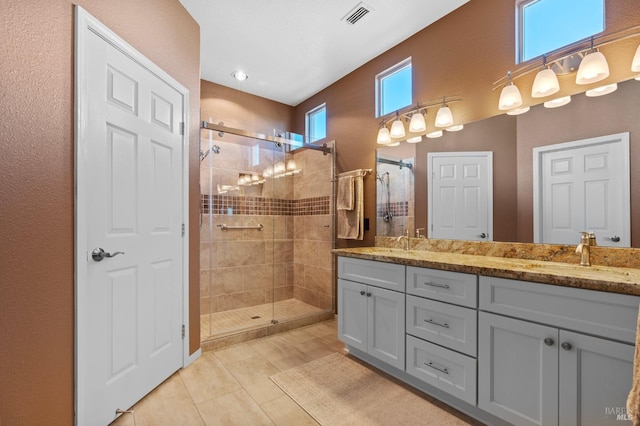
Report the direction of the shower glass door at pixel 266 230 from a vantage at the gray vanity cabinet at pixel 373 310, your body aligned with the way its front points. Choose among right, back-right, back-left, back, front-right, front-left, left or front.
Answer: right

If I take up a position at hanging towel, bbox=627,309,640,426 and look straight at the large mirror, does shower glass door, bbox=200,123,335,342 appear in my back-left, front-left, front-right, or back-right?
front-left

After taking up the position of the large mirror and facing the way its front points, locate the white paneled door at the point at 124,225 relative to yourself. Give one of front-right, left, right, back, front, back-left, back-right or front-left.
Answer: front

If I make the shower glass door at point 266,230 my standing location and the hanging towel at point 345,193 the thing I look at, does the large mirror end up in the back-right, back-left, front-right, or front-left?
front-right

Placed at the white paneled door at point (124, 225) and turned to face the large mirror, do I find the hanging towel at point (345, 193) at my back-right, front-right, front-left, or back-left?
front-left

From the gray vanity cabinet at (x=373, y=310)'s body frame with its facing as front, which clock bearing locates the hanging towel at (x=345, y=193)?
The hanging towel is roughly at 4 o'clock from the gray vanity cabinet.

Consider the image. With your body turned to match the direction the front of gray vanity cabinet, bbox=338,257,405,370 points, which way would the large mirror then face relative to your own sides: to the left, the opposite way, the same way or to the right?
the same way

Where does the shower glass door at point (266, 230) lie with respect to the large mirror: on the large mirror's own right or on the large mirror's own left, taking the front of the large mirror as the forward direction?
on the large mirror's own right

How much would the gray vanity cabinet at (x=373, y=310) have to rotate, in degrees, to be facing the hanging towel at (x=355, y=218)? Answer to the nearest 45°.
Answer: approximately 135° to its right

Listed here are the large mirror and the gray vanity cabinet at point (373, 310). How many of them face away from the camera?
0

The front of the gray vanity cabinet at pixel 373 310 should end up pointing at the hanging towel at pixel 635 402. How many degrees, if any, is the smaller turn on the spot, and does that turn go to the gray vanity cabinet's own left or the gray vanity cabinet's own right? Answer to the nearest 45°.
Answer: approximately 90° to the gray vanity cabinet's own left

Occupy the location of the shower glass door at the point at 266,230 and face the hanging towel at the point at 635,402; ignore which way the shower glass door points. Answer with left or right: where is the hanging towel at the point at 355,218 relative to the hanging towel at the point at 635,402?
left

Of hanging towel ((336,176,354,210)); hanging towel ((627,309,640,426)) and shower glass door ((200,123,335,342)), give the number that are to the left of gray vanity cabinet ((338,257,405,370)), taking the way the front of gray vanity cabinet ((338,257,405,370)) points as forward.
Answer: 1

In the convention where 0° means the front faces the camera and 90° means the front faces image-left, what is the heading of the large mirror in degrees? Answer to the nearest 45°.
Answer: approximately 45°
